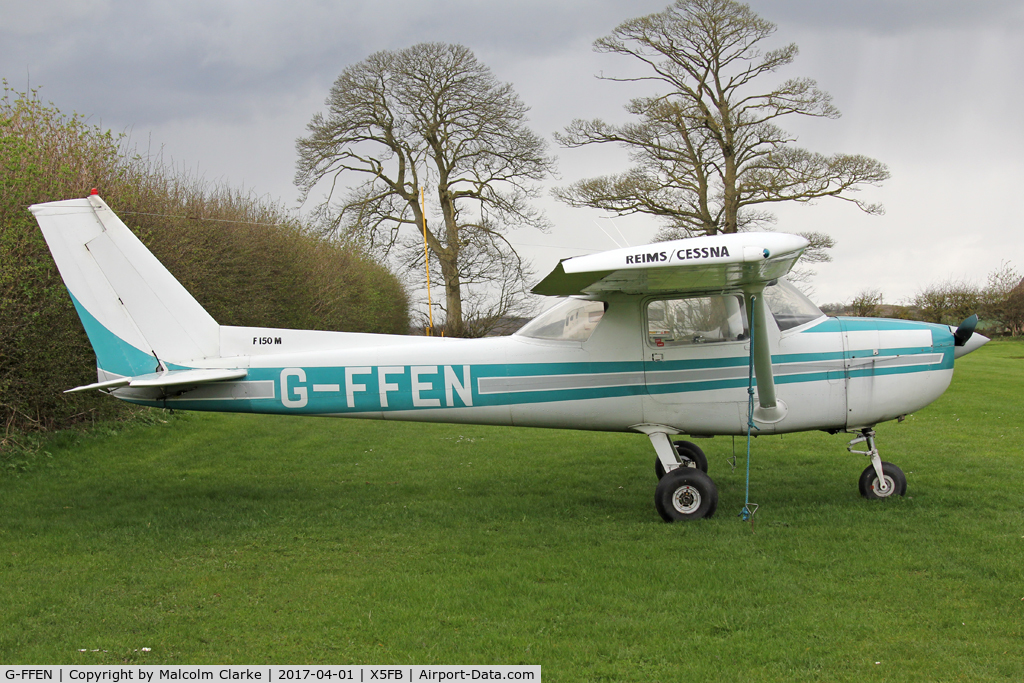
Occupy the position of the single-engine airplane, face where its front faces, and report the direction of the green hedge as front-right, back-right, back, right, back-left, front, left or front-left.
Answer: back-left

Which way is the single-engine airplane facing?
to the viewer's right
